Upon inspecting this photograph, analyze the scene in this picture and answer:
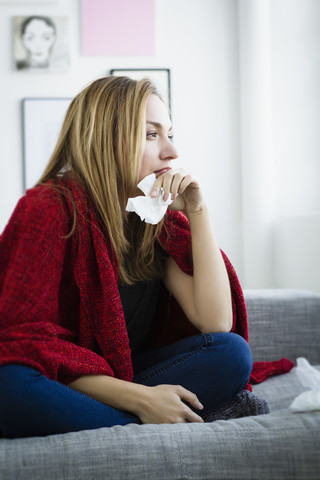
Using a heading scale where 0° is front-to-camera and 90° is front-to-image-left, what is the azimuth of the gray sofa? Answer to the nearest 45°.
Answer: approximately 0°

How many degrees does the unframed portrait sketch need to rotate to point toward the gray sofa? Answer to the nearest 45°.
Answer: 0° — it already faces it

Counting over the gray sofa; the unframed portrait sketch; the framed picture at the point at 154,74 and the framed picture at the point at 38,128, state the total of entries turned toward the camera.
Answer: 4

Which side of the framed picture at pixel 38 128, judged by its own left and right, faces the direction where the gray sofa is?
front

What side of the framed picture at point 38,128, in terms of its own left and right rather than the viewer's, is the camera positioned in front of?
front

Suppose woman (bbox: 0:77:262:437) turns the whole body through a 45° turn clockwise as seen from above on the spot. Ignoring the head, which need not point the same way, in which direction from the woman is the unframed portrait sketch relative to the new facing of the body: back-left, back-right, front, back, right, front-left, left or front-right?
back

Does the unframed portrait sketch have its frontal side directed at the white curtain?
no

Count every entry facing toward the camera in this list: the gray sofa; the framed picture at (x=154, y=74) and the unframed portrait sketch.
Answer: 3

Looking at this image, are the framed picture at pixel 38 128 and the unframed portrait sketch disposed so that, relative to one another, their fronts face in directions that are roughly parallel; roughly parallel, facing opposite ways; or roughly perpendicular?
roughly parallel

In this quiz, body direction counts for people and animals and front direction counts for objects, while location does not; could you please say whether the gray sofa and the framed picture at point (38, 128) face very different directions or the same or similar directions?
same or similar directions

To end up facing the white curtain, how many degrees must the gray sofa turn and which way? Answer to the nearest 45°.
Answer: approximately 180°

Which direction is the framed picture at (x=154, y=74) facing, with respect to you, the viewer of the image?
facing the viewer

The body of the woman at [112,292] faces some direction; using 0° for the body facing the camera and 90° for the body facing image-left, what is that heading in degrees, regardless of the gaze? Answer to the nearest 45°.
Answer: approximately 315°

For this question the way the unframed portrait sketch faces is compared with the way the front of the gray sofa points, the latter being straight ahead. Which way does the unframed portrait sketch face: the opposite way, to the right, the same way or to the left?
the same way

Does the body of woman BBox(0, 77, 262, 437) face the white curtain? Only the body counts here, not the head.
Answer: no
